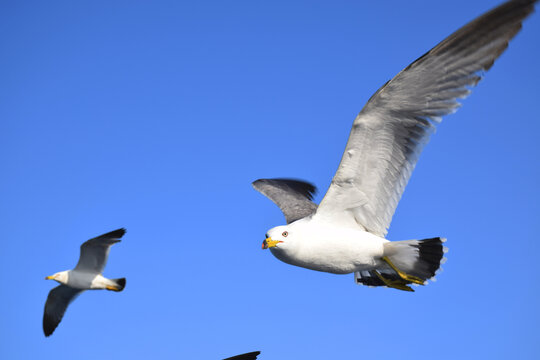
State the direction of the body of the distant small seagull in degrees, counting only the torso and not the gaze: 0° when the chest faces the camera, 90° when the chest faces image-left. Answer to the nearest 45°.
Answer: approximately 90°

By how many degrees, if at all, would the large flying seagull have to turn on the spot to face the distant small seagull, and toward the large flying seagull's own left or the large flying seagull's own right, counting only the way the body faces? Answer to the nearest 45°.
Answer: approximately 90° to the large flying seagull's own right

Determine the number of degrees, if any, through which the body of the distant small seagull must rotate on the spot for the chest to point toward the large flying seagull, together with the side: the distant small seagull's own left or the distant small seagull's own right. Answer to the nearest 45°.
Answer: approximately 135° to the distant small seagull's own left

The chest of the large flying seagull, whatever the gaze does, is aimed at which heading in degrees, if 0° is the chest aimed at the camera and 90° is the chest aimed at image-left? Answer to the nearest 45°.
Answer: approximately 45°
